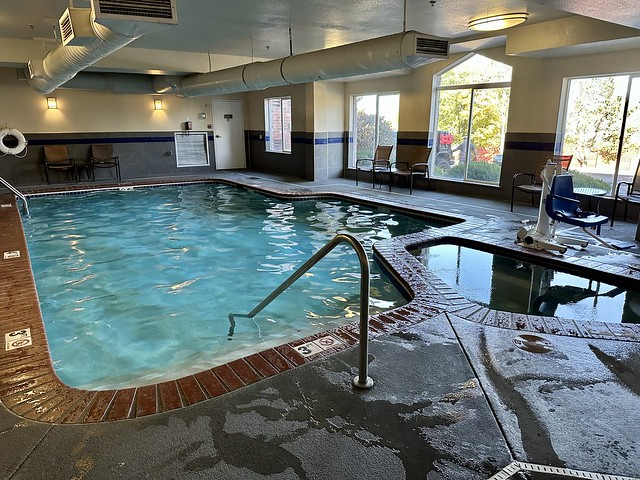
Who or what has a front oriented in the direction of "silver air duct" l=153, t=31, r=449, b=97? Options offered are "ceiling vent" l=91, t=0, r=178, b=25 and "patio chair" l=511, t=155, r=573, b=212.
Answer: the patio chair

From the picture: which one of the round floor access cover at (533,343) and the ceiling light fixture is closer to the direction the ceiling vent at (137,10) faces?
the round floor access cover

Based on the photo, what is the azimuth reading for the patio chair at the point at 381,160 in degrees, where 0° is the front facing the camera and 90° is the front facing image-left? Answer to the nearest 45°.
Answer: approximately 45°

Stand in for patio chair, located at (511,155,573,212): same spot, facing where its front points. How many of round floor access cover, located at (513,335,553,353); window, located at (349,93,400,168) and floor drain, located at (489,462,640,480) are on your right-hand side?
1

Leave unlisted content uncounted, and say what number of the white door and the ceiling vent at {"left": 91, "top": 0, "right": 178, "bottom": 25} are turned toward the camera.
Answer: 2

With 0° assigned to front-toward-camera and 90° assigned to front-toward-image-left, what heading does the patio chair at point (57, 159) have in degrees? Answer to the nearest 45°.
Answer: approximately 315°

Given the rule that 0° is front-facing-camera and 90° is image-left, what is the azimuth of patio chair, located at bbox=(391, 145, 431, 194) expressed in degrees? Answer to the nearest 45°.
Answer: approximately 45°

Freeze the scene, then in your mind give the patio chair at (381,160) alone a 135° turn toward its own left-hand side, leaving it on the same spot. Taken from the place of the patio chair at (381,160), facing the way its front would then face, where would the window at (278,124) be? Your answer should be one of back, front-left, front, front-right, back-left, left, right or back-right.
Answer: back-left

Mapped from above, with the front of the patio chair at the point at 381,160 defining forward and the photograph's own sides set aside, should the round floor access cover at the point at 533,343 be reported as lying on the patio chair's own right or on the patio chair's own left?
on the patio chair's own left
